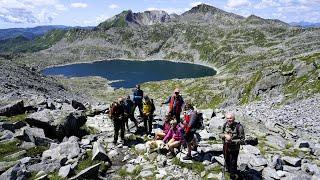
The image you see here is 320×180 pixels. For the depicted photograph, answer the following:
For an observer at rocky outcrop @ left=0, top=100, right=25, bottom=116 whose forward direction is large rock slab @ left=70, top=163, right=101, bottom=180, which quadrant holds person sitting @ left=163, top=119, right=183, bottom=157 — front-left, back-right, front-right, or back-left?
front-left

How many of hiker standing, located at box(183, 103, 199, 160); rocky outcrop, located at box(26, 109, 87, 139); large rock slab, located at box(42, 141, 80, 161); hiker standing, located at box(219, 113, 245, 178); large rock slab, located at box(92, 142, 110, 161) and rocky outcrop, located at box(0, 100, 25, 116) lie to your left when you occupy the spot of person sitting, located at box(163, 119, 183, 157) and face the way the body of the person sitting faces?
2

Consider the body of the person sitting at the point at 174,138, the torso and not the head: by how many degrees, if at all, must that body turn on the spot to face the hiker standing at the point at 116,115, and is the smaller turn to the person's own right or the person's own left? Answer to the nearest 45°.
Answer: approximately 90° to the person's own right

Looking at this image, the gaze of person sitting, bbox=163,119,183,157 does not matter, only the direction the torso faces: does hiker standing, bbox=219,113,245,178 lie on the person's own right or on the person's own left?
on the person's own left

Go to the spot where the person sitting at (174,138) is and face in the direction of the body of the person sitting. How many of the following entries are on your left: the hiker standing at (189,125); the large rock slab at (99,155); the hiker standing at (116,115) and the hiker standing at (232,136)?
2

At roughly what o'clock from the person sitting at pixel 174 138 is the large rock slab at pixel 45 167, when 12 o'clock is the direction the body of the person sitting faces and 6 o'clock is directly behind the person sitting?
The large rock slab is roughly at 1 o'clock from the person sitting.

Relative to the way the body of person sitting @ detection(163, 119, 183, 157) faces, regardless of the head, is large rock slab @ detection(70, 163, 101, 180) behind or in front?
in front

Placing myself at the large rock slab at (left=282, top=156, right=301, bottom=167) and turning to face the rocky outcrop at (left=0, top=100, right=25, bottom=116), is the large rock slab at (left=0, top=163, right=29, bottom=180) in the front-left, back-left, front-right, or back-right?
front-left

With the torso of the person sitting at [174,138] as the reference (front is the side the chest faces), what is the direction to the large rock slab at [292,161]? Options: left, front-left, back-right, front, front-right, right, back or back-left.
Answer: back-left

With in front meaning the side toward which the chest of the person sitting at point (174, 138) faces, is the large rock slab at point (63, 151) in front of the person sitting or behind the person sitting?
in front

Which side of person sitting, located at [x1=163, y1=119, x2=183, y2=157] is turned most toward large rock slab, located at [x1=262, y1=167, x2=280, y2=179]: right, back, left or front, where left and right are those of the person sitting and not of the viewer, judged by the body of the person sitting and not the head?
left

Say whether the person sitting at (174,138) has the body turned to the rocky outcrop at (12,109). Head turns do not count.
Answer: no

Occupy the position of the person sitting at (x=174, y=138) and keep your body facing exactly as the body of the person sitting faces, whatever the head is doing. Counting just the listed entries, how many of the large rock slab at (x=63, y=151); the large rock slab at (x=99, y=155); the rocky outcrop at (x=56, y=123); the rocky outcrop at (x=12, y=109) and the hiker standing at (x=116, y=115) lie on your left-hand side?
0

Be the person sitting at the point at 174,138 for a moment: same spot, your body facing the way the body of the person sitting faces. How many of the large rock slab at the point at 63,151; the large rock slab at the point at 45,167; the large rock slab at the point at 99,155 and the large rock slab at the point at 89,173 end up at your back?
0

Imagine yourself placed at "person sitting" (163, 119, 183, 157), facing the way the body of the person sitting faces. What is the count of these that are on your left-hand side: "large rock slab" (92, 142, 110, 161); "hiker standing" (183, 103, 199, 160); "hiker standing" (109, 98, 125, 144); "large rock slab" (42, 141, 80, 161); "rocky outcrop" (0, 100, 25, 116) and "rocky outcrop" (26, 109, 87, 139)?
1

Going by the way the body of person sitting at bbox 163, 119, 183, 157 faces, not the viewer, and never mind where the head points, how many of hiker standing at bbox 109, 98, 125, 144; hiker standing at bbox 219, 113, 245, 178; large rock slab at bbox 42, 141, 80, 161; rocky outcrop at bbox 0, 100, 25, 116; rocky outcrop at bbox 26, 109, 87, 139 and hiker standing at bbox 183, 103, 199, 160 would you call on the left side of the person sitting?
2

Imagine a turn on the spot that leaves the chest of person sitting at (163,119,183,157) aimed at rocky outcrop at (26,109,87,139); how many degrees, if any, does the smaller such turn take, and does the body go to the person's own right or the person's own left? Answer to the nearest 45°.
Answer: approximately 90° to the person's own right

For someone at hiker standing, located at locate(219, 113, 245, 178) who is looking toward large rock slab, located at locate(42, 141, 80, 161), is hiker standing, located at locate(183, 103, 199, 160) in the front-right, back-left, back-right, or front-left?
front-right
